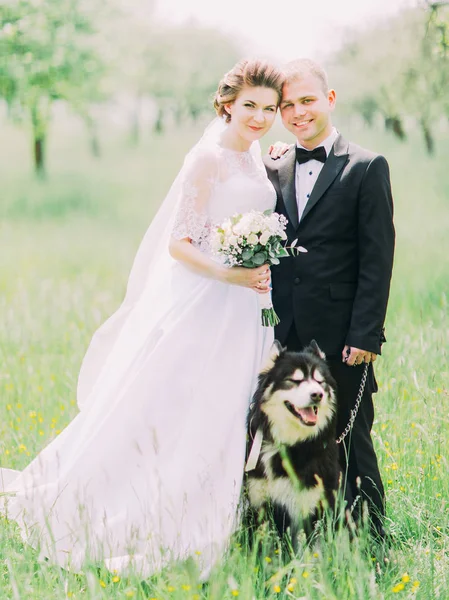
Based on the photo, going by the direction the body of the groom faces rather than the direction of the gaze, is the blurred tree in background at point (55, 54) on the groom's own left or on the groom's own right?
on the groom's own right

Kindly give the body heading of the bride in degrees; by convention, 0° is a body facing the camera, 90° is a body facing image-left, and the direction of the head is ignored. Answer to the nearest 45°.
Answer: approximately 315°

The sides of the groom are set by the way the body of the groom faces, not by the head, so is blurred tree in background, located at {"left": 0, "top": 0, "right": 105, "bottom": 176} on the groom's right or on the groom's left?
on the groom's right

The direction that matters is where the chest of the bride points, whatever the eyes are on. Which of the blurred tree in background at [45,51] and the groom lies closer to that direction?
the groom

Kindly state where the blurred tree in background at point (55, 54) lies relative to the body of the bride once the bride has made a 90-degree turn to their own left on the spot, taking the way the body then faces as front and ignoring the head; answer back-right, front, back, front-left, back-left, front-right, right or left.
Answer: front-left

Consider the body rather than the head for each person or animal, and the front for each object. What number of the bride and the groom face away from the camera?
0

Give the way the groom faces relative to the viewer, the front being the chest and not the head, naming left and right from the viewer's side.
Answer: facing the viewer and to the left of the viewer

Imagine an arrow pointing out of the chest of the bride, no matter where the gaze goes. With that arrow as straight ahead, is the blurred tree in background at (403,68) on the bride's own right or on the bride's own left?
on the bride's own left
